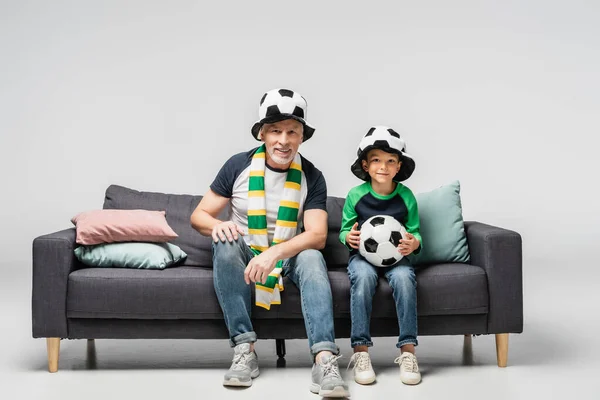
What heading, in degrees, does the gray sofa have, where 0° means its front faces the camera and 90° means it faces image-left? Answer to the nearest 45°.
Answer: approximately 0°

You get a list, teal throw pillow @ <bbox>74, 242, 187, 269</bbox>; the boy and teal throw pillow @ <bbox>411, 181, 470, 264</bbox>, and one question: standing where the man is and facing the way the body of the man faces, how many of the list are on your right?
1

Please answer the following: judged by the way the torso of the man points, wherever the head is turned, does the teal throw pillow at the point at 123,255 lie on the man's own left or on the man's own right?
on the man's own right

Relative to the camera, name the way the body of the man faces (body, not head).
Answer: toward the camera

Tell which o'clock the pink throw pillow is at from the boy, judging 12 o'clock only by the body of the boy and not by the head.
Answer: The pink throw pillow is roughly at 3 o'clock from the boy.

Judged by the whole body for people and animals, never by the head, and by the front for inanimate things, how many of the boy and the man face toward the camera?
2

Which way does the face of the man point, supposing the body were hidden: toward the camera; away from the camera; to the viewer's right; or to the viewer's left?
toward the camera

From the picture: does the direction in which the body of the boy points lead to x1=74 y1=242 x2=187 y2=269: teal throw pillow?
no

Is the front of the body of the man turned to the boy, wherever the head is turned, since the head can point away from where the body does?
no

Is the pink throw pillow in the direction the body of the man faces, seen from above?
no

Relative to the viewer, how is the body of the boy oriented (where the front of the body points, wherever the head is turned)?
toward the camera

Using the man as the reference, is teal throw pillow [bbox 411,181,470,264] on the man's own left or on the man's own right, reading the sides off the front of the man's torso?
on the man's own left

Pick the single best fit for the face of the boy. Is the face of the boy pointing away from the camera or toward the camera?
toward the camera

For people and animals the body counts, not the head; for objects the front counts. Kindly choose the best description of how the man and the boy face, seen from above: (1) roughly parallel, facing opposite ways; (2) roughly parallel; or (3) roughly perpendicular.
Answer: roughly parallel
